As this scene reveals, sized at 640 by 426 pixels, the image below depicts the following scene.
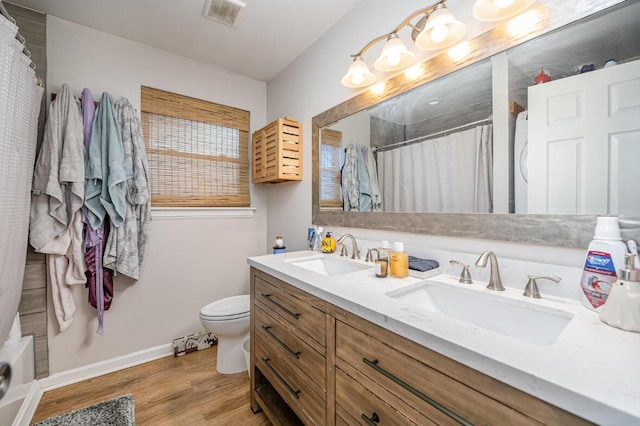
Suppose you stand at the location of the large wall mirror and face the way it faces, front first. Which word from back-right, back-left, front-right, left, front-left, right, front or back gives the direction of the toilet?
front-right

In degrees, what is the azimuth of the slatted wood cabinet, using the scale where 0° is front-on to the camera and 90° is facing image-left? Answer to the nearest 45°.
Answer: approximately 45°

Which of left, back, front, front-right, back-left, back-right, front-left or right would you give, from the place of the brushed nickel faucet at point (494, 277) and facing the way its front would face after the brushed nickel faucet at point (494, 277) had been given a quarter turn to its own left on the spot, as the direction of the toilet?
back-right

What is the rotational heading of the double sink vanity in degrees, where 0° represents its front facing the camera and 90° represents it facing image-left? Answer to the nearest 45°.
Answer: approximately 45°

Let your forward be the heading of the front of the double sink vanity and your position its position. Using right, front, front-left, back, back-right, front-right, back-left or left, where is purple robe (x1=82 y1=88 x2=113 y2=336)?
front-right
